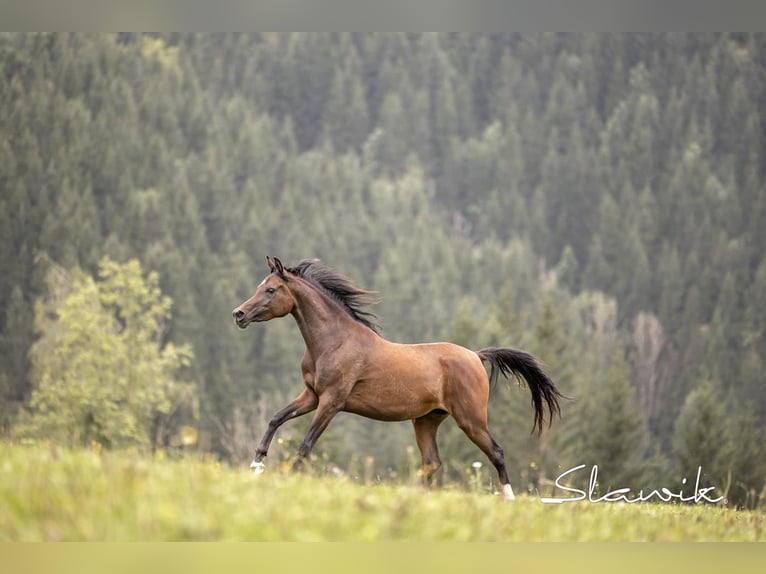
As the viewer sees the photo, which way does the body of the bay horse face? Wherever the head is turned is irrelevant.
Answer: to the viewer's left
